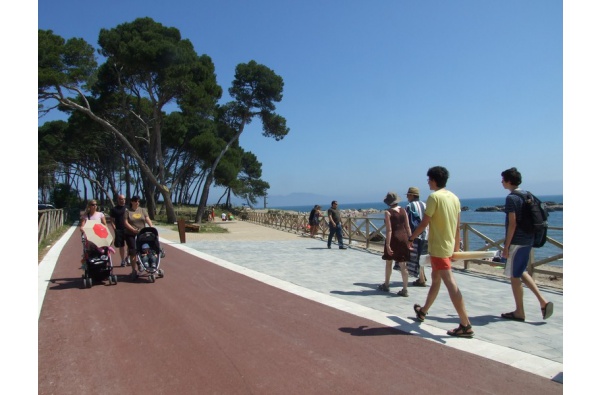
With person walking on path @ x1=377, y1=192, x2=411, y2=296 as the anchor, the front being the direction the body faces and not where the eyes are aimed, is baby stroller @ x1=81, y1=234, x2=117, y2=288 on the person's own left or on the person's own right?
on the person's own left

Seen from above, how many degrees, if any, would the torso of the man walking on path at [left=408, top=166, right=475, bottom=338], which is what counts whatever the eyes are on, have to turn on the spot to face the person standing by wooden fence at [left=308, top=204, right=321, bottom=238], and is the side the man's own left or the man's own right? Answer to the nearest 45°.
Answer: approximately 45° to the man's own right

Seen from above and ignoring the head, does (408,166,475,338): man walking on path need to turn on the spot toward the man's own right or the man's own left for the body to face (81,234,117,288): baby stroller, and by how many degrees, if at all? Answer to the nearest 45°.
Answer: approximately 45° to the man's own left

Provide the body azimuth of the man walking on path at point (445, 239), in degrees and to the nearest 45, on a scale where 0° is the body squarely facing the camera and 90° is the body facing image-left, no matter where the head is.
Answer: approximately 135°

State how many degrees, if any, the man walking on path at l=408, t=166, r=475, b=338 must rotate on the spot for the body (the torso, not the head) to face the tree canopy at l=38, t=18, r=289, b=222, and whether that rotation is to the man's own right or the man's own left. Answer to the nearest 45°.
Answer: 0° — they already face it

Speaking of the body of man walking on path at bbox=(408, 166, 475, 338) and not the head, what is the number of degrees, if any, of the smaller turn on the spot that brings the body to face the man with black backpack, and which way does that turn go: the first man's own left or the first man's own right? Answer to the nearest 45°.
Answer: approximately 90° to the first man's own right
